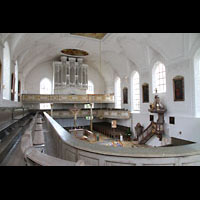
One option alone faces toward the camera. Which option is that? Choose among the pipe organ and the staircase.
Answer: the pipe organ

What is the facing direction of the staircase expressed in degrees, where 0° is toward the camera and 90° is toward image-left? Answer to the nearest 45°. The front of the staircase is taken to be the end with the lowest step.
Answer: approximately 90°

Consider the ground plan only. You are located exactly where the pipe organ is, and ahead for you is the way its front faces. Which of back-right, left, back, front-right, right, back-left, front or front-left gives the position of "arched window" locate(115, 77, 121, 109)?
left

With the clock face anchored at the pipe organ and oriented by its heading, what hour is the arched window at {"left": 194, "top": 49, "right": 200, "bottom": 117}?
The arched window is roughly at 11 o'clock from the pipe organ.

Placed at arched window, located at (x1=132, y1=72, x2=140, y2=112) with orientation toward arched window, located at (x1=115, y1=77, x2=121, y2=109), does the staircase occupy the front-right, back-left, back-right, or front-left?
back-left

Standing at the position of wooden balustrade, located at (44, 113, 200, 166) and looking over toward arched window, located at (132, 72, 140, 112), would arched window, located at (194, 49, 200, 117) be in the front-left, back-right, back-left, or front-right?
front-right

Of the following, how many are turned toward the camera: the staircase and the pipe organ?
1

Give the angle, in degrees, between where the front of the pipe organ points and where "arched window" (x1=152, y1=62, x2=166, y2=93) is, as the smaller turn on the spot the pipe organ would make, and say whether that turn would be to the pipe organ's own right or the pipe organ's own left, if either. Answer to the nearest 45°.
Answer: approximately 45° to the pipe organ's own left

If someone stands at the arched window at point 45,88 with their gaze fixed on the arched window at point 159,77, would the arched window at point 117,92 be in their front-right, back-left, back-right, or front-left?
front-left

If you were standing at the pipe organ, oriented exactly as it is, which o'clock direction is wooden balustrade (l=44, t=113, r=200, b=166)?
The wooden balustrade is roughly at 12 o'clock from the pipe organ.

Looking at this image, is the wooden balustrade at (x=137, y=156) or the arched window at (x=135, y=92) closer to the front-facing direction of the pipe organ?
the wooden balustrade

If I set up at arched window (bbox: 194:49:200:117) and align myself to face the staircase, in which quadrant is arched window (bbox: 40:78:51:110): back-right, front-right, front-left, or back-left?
front-left

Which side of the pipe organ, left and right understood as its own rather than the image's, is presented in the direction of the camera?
front

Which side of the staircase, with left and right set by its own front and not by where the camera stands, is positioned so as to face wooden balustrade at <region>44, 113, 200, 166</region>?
left

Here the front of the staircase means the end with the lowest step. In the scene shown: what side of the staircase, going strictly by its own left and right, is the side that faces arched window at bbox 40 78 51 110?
front

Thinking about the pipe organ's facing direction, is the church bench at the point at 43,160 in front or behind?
in front

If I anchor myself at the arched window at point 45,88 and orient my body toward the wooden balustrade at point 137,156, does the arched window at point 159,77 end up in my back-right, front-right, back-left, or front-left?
front-left

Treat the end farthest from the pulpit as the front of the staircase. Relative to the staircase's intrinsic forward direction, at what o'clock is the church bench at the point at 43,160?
The church bench is roughly at 9 o'clock from the staircase.
